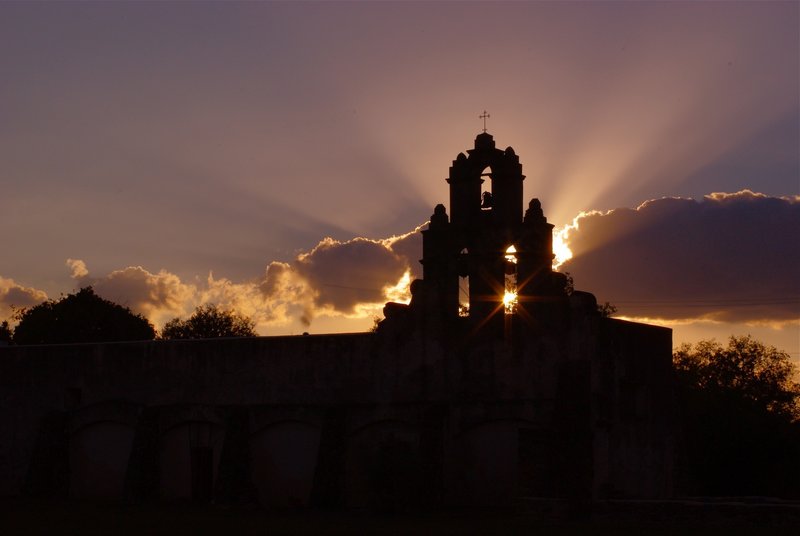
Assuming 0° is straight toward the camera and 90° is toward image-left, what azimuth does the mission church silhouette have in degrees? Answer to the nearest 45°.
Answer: approximately 0°
